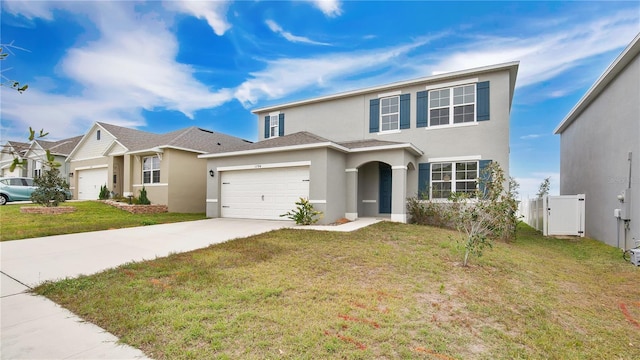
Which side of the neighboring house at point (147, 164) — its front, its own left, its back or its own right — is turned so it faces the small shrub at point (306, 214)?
left

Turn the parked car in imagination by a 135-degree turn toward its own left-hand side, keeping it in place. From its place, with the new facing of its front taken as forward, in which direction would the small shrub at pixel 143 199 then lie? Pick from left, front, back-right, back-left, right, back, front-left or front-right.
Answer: back

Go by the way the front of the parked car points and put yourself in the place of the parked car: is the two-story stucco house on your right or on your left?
on your right

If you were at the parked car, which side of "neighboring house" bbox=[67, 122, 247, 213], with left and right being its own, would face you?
right

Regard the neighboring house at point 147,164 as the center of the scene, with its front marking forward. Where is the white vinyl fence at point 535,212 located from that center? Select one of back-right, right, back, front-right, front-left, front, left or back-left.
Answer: left

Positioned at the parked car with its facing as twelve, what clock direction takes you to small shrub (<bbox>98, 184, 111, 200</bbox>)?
The small shrub is roughly at 1 o'clock from the parked car.

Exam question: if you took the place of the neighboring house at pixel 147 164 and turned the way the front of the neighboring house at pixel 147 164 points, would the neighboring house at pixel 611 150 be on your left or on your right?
on your left

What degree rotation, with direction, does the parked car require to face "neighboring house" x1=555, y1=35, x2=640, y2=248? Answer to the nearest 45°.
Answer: approximately 45° to its right

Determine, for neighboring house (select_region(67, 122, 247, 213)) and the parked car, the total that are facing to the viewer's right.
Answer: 1

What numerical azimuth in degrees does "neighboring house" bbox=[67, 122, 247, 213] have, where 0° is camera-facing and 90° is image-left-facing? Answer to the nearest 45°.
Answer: approximately 45°

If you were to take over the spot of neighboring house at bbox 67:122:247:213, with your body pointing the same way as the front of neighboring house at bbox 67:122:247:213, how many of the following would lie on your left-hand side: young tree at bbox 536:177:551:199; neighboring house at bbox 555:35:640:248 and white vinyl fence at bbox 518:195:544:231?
3

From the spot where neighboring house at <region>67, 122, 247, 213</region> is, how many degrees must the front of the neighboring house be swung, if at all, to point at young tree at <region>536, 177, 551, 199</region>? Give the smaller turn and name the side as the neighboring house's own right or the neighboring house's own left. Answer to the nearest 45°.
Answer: approximately 90° to the neighboring house's own left

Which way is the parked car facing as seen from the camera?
to the viewer's right
